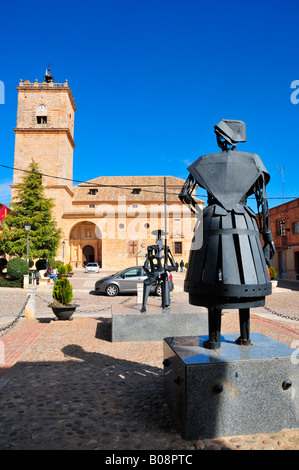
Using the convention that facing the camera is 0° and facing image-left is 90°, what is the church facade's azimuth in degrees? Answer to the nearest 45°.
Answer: approximately 0°

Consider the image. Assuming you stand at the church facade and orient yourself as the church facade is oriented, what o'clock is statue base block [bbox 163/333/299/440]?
The statue base block is roughly at 12 o'clock from the church facade.

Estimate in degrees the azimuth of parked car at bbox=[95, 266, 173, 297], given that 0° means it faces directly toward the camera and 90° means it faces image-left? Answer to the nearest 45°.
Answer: approximately 90°

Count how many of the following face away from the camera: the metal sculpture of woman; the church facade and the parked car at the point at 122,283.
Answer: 1

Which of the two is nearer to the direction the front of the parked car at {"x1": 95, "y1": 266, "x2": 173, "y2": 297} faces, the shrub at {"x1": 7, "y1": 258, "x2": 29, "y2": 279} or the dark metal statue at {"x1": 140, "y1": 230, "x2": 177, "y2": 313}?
the shrub

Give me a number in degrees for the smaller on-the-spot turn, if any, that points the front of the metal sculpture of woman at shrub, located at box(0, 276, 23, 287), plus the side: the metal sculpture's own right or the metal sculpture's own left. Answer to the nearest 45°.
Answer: approximately 45° to the metal sculpture's own left

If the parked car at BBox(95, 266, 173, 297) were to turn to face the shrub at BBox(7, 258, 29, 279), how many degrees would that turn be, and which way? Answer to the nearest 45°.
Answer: approximately 45° to its right

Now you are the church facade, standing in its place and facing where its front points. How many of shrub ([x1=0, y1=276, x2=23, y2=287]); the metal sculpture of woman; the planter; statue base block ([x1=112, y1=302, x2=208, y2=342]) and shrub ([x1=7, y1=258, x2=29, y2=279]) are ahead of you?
5

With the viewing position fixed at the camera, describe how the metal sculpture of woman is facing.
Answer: facing away from the viewer

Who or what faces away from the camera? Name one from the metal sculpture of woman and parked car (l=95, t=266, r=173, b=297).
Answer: the metal sculpture of woman

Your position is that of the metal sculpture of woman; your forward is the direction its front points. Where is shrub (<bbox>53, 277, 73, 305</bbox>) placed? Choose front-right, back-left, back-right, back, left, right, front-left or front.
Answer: front-left

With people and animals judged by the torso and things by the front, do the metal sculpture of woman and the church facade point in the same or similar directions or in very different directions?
very different directions
